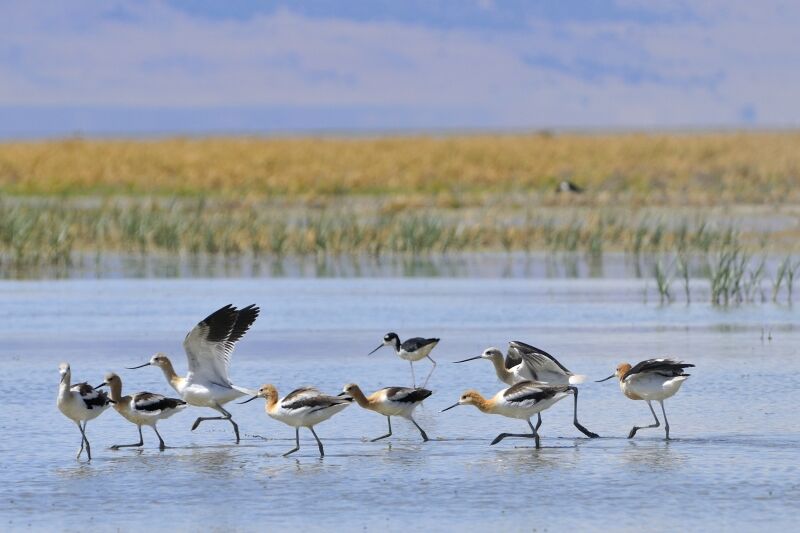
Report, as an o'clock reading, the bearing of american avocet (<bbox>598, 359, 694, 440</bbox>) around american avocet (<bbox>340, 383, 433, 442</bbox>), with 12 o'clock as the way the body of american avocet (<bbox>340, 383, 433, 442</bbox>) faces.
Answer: american avocet (<bbox>598, 359, 694, 440</bbox>) is roughly at 6 o'clock from american avocet (<bbox>340, 383, 433, 442</bbox>).

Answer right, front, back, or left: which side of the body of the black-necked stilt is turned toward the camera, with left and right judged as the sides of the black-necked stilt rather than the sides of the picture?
left

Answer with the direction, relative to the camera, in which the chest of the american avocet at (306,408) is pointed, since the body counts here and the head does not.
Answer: to the viewer's left

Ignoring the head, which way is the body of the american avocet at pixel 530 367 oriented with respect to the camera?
to the viewer's left

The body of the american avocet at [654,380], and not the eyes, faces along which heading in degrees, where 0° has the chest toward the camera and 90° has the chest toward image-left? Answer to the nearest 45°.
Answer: approximately 90°

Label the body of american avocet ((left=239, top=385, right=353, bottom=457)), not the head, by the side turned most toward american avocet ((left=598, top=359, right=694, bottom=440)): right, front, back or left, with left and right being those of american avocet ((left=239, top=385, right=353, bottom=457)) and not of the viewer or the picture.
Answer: back

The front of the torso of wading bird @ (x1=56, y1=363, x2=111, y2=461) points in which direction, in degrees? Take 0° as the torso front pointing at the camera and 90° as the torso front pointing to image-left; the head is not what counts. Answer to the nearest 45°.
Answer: approximately 45°

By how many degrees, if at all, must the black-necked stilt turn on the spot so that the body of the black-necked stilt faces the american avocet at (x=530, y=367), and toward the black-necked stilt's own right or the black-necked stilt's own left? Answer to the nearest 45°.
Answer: approximately 135° to the black-necked stilt's own left

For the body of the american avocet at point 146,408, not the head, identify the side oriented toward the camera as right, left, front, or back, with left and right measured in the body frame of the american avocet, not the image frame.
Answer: left

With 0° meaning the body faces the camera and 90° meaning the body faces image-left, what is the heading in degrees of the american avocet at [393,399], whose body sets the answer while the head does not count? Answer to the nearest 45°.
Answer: approximately 90°
